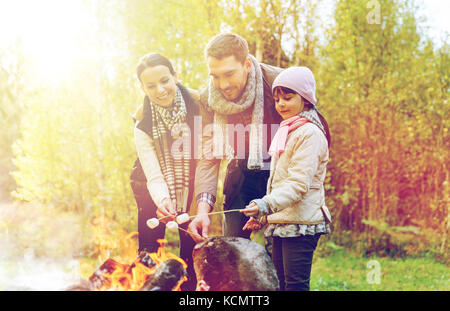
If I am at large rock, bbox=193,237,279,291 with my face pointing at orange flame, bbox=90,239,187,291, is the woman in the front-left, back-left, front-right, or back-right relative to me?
front-right

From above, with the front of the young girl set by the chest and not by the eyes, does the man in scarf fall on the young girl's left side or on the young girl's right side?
on the young girl's right side

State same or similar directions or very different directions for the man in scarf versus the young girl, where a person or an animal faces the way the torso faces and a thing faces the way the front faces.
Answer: same or similar directions

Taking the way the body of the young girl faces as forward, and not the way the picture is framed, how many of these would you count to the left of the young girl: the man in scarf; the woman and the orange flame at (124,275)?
0

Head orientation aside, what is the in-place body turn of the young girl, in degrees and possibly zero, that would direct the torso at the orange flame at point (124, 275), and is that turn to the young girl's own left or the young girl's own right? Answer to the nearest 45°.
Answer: approximately 45° to the young girl's own right

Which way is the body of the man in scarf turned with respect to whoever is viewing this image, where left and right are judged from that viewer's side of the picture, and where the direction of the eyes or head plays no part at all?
facing the viewer and to the left of the viewer

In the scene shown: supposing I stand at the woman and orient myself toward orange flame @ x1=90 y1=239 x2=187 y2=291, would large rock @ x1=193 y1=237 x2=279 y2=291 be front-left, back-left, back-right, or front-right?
front-left

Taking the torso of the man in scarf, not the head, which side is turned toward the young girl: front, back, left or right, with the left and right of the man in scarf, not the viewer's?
left

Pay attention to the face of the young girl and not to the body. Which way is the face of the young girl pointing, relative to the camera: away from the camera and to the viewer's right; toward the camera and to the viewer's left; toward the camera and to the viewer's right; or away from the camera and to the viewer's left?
toward the camera and to the viewer's left

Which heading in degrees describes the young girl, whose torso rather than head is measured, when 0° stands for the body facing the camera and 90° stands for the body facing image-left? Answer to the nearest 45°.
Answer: approximately 45°

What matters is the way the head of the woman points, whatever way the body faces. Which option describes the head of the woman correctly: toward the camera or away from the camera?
toward the camera

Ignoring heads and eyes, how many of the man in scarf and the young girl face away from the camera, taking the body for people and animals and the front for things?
0
